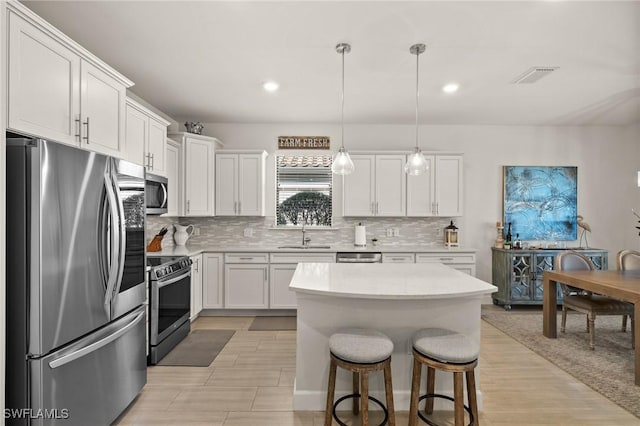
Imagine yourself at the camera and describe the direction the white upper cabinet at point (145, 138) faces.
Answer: facing the viewer and to the right of the viewer

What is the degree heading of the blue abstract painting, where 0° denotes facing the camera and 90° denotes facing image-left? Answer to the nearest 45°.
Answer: approximately 0°

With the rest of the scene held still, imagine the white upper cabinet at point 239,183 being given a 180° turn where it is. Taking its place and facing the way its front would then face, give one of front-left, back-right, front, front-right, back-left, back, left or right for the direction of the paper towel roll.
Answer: right

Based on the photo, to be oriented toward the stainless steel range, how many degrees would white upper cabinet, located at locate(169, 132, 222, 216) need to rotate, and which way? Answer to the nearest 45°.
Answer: approximately 45° to its right

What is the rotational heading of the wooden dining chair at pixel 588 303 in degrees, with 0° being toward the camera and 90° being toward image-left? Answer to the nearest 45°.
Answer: approximately 315°

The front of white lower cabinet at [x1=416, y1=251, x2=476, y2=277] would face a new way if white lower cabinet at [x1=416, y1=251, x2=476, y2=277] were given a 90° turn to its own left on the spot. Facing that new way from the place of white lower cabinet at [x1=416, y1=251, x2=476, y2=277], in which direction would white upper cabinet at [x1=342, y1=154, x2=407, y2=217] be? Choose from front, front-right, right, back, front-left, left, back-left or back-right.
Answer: back

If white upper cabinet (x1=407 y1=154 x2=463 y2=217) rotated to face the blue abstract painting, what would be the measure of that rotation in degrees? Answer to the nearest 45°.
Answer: approximately 135° to its left

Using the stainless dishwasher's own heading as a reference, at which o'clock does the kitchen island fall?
The kitchen island is roughly at 12 o'clock from the stainless dishwasher.

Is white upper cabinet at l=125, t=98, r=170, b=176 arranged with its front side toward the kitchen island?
yes
